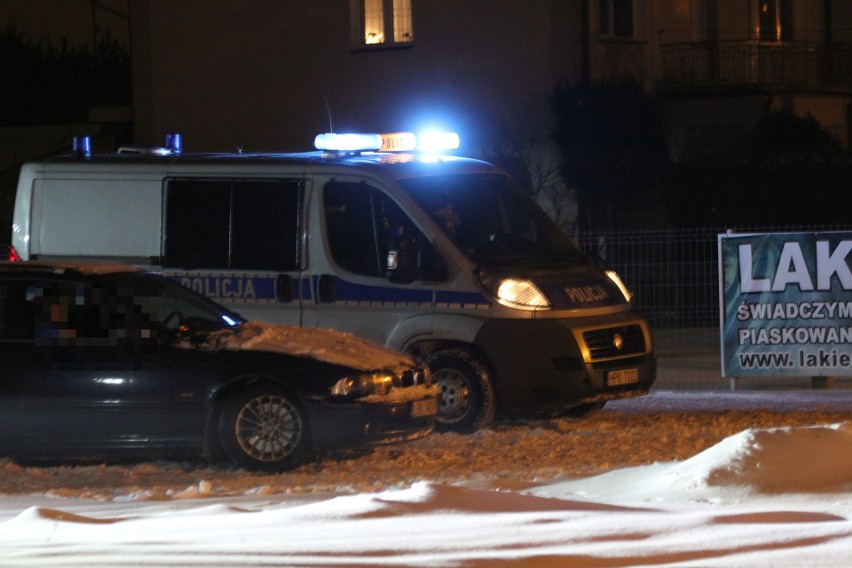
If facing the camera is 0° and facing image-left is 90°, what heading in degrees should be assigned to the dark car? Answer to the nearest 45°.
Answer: approximately 270°

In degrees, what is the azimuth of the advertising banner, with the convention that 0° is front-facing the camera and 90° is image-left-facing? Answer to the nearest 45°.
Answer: approximately 0°

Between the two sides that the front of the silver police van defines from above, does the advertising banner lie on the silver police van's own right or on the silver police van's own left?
on the silver police van's own left

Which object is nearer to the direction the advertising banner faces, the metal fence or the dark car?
the dark car

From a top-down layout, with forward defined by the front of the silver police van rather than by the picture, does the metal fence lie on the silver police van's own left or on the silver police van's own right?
on the silver police van's own left

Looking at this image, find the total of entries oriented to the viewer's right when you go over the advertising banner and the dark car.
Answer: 1

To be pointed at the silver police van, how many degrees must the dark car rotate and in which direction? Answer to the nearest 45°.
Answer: approximately 45° to its left
